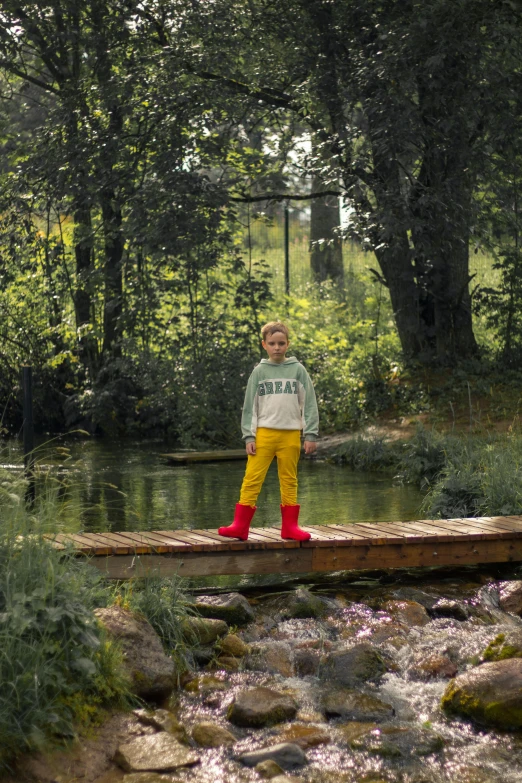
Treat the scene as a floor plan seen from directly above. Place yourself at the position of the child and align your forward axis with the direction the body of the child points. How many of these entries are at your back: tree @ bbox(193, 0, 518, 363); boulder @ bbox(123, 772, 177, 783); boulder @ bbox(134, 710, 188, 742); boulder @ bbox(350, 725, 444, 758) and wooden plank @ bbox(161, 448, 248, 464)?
2

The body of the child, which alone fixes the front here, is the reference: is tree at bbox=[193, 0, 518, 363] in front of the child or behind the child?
behind

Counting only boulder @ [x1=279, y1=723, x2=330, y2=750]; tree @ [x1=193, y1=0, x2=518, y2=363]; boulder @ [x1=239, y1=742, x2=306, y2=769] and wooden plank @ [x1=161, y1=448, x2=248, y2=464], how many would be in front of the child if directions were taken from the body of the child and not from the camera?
2

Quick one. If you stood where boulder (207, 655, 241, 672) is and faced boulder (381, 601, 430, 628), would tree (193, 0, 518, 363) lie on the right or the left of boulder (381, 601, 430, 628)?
left

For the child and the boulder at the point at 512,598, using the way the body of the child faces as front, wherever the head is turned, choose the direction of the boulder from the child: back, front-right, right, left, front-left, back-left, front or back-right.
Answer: left

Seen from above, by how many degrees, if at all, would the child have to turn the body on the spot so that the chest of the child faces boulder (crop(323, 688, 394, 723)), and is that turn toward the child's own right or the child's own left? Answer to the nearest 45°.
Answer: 0° — they already face it

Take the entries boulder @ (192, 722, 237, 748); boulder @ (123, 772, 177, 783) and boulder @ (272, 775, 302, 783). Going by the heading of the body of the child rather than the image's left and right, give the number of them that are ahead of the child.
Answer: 3

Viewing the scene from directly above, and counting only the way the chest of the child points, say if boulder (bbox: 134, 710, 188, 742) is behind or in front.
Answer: in front

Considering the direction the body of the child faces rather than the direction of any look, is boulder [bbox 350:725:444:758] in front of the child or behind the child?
in front

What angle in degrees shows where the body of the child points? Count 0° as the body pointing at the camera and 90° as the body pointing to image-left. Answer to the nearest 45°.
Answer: approximately 0°
